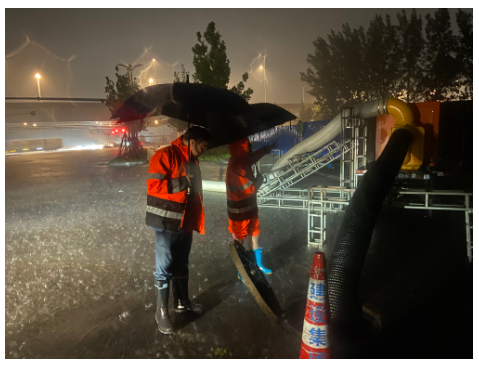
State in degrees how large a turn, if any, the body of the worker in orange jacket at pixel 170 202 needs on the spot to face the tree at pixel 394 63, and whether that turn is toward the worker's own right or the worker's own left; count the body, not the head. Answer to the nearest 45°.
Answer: approximately 90° to the worker's own left

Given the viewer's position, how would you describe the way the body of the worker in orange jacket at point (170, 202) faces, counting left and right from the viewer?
facing the viewer and to the right of the viewer

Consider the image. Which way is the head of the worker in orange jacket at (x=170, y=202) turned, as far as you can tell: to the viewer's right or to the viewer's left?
to the viewer's right

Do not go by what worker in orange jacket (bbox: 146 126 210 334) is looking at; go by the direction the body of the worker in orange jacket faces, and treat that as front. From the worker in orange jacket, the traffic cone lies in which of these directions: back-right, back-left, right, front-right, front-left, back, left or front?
front

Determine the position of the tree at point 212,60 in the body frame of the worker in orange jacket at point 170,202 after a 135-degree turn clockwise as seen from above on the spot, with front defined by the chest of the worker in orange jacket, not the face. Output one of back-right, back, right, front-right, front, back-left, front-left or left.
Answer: right

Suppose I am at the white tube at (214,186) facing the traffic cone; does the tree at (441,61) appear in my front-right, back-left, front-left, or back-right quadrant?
back-left
